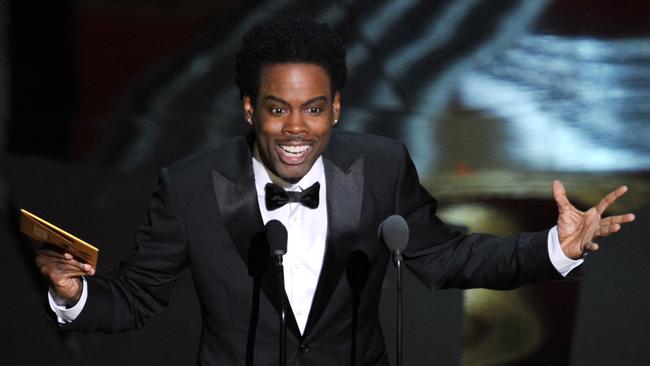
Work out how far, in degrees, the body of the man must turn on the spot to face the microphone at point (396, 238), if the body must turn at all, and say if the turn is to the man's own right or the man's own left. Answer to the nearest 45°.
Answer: approximately 45° to the man's own left

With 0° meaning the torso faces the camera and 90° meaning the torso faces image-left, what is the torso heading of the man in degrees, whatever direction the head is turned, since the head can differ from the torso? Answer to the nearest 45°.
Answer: approximately 0°
